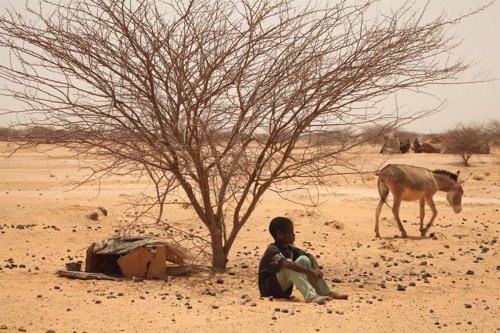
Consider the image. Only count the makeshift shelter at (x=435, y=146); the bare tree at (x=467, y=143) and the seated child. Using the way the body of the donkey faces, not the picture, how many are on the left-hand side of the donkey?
2

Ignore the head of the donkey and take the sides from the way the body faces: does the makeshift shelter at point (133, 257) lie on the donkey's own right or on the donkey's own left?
on the donkey's own right

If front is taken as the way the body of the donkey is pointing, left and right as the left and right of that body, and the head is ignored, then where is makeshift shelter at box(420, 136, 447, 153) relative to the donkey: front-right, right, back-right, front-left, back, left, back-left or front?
left

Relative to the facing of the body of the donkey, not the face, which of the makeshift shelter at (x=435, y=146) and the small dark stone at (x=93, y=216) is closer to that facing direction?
the makeshift shelter

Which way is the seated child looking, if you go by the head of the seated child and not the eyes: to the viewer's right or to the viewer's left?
to the viewer's right

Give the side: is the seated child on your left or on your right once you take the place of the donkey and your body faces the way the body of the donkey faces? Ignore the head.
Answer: on your right

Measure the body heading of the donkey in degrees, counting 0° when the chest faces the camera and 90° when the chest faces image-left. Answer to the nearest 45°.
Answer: approximately 270°

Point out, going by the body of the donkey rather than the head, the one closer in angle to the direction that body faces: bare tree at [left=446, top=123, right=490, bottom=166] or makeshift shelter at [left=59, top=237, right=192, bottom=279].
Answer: the bare tree

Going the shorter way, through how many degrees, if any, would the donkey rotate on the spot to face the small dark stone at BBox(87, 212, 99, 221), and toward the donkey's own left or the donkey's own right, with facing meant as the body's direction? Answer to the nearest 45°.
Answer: approximately 180°

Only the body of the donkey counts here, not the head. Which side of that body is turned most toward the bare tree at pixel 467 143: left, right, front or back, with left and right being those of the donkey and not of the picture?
left

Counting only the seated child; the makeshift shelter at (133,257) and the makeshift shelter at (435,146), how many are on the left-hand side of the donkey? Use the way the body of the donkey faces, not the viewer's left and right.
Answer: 1

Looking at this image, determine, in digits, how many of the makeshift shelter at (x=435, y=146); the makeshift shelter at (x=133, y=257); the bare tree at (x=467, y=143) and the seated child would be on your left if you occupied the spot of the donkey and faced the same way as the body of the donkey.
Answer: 2
